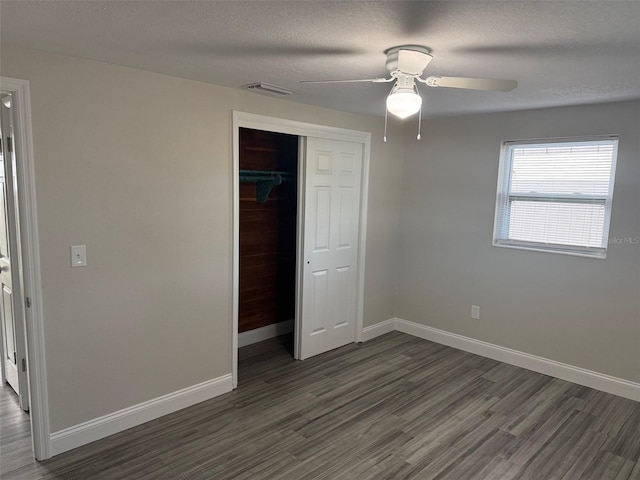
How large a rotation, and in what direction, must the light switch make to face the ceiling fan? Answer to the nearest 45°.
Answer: approximately 45° to its left

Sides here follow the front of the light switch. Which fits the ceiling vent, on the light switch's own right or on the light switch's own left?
on the light switch's own left

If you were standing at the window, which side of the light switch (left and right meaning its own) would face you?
left

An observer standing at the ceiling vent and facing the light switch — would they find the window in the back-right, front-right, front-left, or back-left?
back-left

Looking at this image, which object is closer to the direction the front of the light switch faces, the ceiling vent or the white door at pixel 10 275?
the ceiling vent

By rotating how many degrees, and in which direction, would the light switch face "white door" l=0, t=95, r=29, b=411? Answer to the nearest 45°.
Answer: approximately 135° to its right

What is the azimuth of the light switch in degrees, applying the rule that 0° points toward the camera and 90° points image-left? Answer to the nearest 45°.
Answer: approximately 0°
